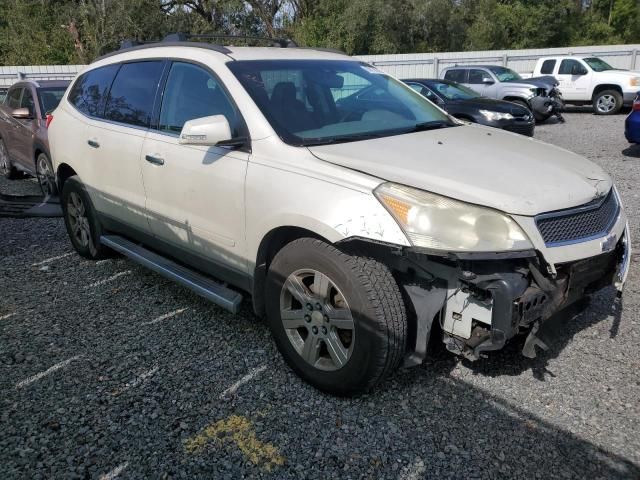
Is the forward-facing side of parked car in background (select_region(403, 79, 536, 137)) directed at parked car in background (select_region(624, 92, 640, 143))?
yes

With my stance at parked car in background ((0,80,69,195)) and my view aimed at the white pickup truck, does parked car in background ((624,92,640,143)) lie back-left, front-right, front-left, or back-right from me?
front-right

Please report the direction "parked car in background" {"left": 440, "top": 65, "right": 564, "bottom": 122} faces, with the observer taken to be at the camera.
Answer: facing the viewer and to the right of the viewer

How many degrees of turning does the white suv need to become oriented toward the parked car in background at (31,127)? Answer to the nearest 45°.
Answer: approximately 180°

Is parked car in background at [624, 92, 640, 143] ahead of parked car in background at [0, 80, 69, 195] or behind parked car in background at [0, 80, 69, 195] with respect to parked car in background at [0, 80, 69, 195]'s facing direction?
ahead

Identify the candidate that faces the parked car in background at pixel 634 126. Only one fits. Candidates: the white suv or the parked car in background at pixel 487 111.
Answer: the parked car in background at pixel 487 111

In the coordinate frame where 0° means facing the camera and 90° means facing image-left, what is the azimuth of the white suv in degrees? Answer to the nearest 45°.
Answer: approximately 315°

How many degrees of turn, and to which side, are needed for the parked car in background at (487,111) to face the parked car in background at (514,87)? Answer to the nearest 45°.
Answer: approximately 135° to its left

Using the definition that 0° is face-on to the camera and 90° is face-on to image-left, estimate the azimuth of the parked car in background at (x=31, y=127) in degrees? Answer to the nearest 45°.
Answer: approximately 315°
